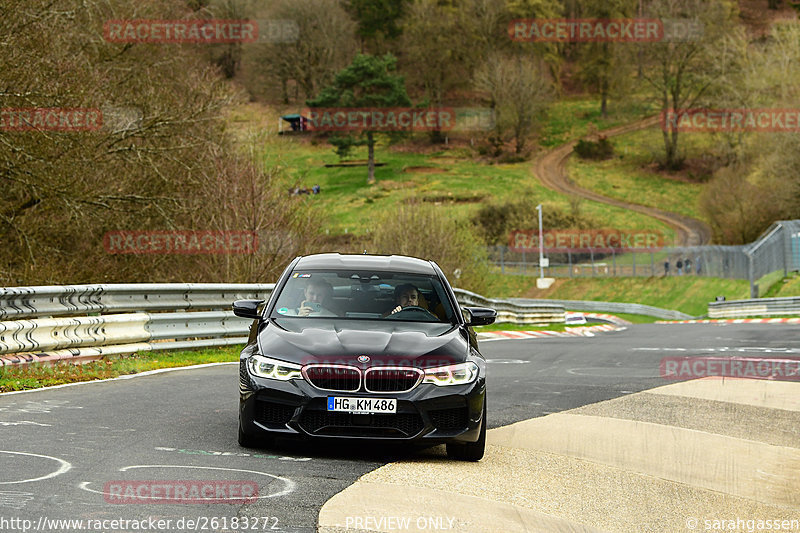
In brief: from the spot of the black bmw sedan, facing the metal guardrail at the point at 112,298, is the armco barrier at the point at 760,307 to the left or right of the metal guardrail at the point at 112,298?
right

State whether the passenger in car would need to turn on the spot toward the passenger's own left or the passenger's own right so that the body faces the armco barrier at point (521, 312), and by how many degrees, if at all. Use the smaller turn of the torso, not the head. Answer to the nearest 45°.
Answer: approximately 180°

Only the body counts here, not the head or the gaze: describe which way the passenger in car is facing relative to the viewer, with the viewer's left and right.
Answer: facing the viewer

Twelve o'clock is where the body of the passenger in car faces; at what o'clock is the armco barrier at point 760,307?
The armco barrier is roughly at 7 o'clock from the passenger in car.

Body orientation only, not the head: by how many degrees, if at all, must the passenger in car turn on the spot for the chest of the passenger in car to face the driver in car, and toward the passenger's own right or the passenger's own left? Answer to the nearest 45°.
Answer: approximately 90° to the passenger's own left

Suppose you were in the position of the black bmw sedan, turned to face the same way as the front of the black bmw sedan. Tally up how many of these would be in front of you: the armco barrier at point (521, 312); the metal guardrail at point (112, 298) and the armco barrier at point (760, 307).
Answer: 0

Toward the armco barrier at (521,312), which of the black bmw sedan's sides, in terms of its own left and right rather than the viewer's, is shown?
back

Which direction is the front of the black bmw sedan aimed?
toward the camera

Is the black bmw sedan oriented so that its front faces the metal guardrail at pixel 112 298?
no

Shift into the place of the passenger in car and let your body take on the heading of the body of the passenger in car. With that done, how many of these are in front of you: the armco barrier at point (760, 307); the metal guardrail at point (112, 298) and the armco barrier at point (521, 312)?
0

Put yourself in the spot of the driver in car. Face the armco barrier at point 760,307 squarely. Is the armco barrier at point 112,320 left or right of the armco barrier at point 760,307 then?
left
